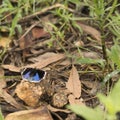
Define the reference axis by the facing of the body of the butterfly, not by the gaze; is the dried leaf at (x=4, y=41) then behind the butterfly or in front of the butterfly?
in front

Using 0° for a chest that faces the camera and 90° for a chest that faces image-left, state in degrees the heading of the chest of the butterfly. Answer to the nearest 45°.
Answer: approximately 180°

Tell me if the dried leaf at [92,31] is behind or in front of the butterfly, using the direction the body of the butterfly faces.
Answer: in front
